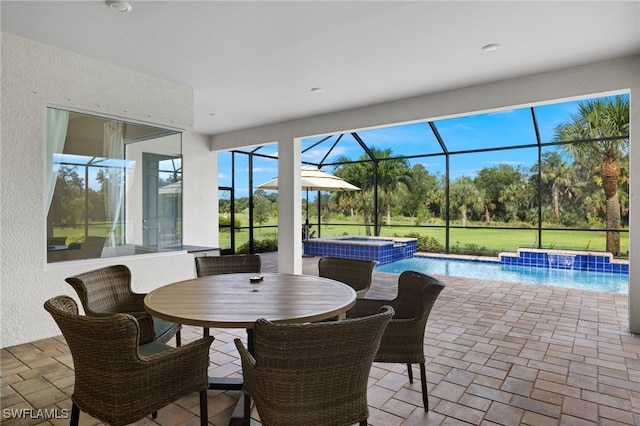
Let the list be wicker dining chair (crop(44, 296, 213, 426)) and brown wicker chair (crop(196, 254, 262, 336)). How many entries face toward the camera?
1

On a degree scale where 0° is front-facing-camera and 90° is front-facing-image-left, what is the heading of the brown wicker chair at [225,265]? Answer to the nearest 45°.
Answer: approximately 0°

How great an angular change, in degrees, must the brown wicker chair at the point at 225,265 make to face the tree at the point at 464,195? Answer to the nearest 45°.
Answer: approximately 135° to its left

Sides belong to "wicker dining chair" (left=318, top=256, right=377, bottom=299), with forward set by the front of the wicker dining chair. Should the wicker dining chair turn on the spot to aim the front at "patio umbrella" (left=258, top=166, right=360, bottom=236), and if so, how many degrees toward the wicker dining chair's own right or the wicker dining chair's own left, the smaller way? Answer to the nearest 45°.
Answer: approximately 135° to the wicker dining chair's own right

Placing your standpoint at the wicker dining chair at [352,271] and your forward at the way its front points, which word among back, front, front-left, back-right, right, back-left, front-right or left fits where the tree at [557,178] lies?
back

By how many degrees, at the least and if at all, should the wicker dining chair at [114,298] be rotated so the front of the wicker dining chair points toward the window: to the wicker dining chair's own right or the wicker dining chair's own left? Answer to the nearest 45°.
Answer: approximately 135° to the wicker dining chair's own left

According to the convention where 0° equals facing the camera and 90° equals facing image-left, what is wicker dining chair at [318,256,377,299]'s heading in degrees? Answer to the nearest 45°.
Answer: approximately 45°

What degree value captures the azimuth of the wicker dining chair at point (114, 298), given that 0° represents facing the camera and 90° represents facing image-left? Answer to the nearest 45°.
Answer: approximately 315°

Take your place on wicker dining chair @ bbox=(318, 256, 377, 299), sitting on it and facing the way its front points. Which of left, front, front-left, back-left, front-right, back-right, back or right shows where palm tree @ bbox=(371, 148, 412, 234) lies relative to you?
back-right

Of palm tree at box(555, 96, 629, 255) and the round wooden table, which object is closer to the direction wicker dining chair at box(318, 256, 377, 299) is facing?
the round wooden table

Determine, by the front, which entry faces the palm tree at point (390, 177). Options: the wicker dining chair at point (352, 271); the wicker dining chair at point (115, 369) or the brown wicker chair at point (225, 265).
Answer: the wicker dining chair at point (115, 369)
